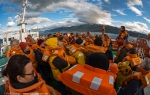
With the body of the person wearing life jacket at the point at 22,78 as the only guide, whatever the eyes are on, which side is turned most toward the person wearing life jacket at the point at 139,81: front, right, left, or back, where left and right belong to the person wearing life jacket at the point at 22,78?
front

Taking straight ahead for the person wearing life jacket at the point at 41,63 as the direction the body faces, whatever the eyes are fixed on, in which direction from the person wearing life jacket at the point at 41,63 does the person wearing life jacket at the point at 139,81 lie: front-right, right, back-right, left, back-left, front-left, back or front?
front-right

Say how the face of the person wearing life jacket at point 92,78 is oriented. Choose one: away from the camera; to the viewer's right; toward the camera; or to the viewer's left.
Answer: away from the camera

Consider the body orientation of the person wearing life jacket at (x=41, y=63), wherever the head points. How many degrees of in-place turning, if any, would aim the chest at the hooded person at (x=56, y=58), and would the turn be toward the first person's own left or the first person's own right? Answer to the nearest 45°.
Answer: approximately 90° to the first person's own right

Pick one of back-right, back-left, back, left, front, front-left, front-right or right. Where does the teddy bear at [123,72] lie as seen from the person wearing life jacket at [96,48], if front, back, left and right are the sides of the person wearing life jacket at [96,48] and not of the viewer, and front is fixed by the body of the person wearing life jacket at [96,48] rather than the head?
back-right

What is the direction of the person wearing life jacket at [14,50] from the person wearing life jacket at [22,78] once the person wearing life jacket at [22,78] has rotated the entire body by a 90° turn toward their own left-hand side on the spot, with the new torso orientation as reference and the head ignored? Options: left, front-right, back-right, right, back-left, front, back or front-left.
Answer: front

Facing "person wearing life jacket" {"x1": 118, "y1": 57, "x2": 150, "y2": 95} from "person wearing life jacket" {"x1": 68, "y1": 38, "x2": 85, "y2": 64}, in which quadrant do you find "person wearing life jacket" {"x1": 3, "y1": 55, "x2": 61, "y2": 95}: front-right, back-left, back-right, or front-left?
front-right

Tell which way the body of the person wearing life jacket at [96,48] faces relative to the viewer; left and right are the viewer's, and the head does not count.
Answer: facing away from the viewer

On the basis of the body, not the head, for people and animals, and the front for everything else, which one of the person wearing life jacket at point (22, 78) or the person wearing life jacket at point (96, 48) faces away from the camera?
the person wearing life jacket at point (96, 48)
